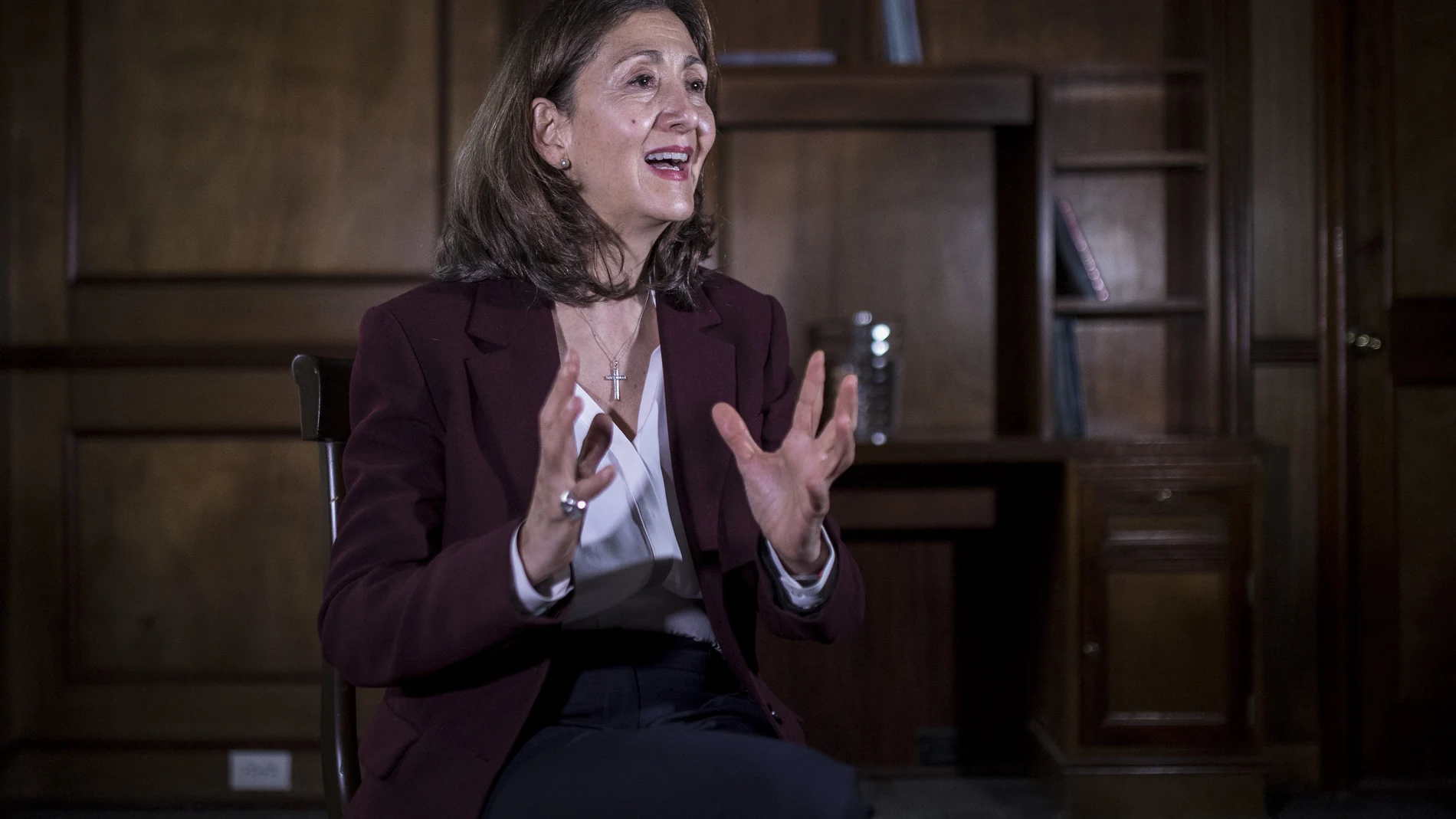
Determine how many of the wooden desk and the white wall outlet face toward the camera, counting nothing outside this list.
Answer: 2

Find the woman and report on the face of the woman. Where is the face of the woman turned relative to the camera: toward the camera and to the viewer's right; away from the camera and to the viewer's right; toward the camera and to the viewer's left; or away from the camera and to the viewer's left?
toward the camera and to the viewer's right

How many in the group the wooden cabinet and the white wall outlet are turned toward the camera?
2

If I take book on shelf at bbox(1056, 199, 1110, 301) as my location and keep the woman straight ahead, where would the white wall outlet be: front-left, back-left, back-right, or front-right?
front-right

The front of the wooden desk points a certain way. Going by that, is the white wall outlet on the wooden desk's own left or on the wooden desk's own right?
on the wooden desk's own right

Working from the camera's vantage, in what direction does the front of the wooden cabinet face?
facing the viewer

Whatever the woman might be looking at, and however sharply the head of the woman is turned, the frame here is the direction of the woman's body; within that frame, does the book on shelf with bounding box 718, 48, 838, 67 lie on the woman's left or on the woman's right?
on the woman's left

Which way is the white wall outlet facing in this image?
toward the camera

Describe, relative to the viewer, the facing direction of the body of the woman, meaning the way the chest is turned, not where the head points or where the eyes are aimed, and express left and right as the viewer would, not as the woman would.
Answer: facing the viewer and to the right of the viewer

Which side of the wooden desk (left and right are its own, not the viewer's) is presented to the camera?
front
